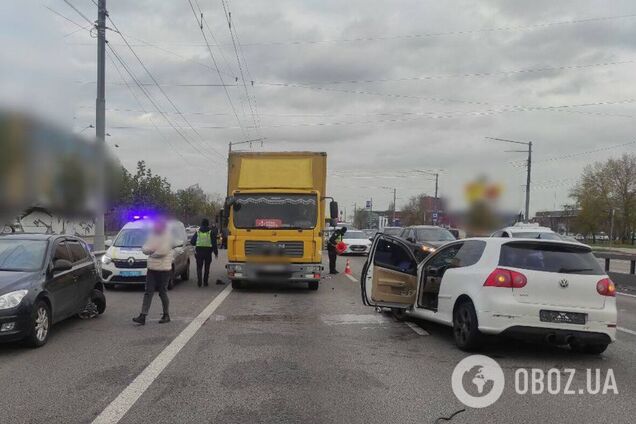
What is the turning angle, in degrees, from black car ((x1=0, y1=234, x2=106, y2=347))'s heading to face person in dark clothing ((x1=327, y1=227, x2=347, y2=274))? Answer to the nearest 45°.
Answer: approximately 180°

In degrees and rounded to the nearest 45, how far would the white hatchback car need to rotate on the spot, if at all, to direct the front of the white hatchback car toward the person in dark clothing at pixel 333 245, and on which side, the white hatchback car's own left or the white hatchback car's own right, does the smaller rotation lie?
0° — it already faces them

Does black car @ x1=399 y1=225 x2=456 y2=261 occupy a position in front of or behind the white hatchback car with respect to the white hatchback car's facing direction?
in front

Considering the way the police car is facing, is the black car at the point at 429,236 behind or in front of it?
behind

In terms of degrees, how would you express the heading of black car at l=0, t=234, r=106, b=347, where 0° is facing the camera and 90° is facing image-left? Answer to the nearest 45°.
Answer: approximately 45°

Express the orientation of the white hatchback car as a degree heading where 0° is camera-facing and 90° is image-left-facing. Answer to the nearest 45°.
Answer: approximately 135°

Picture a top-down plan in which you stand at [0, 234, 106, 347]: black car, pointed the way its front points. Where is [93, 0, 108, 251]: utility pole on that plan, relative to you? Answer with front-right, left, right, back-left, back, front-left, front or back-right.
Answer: back-right
